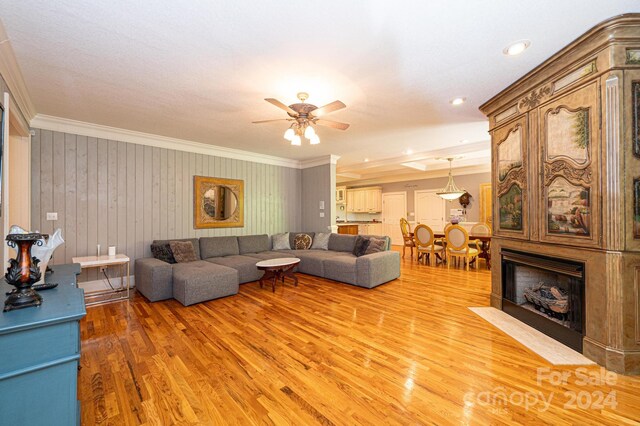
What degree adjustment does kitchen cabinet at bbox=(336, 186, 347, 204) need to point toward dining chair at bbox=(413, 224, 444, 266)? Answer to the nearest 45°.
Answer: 0° — it already faces it

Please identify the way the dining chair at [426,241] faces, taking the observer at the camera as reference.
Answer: facing away from the viewer and to the right of the viewer

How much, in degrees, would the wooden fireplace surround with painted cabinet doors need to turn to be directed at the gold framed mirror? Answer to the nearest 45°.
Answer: approximately 45° to its right

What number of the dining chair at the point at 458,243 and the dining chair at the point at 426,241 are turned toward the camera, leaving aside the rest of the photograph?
0

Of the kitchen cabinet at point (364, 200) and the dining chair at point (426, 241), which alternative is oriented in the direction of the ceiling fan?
the kitchen cabinet

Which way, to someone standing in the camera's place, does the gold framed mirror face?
facing the viewer and to the right of the viewer

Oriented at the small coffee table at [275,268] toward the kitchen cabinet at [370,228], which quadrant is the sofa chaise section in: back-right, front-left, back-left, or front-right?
back-left

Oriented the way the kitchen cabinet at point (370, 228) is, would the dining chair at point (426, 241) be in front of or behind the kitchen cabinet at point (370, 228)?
in front

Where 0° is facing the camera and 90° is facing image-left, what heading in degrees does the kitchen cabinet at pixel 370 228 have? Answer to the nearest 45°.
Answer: approximately 0°

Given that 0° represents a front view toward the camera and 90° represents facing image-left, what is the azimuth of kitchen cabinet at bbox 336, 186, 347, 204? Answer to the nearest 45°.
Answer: approximately 0°

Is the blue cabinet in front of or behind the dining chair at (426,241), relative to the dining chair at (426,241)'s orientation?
behind

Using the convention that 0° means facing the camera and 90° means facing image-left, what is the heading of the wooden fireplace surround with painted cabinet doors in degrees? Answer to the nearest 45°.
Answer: approximately 45°

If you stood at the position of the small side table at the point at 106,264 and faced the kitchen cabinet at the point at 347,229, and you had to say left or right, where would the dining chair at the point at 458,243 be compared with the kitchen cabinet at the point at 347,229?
right

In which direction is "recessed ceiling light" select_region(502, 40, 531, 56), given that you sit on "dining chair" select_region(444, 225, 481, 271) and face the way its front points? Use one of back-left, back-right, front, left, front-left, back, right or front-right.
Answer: back-right
